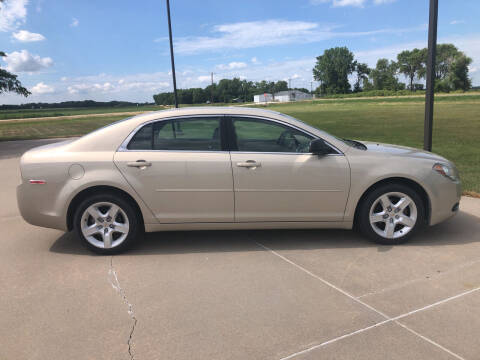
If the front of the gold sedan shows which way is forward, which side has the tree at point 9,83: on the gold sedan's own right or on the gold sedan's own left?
on the gold sedan's own left

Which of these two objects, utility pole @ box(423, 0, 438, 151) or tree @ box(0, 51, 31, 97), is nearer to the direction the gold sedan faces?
the utility pole

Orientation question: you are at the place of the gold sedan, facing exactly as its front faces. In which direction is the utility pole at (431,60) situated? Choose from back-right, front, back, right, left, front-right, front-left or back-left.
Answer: front-left

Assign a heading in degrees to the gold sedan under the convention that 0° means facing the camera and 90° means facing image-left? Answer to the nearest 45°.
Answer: approximately 270°
